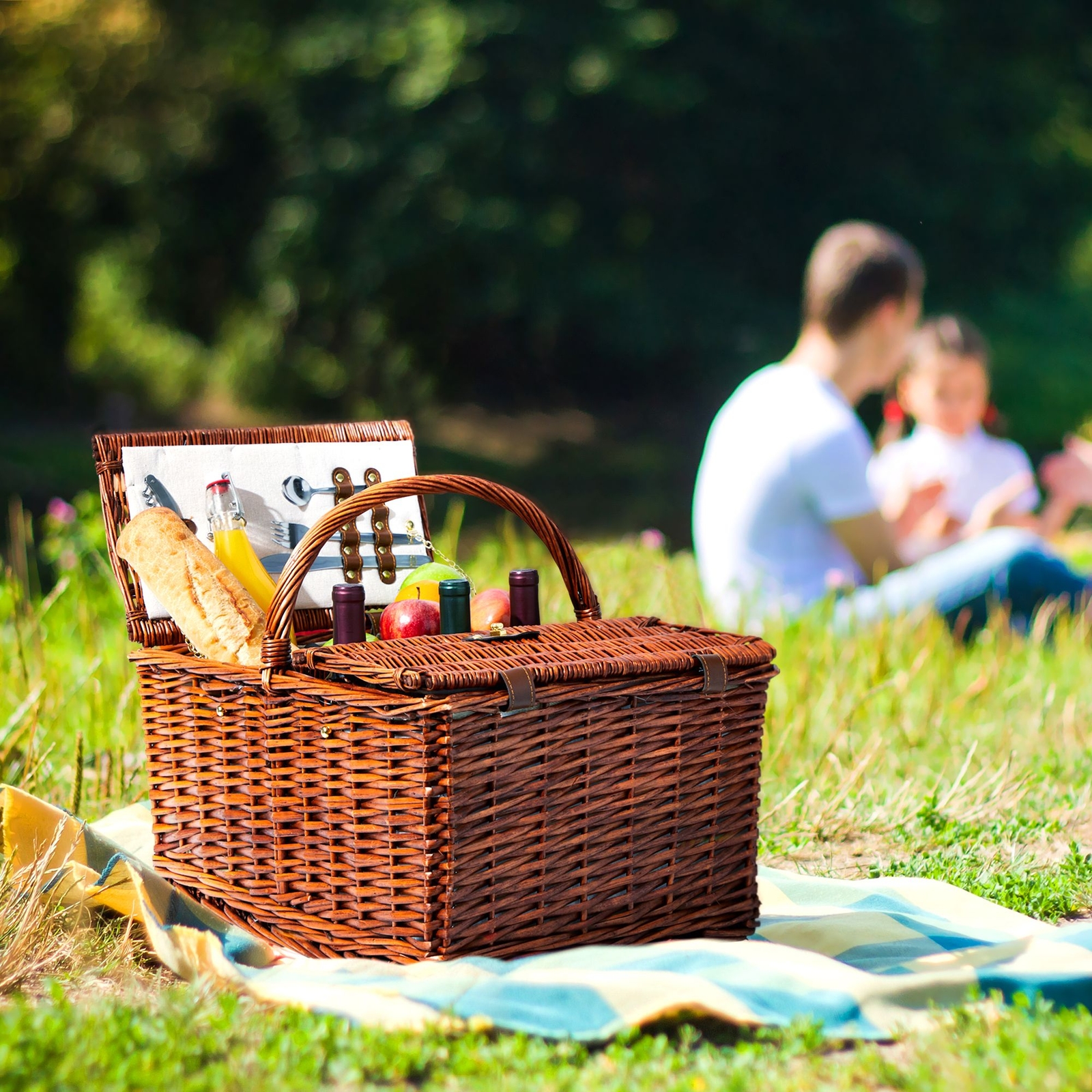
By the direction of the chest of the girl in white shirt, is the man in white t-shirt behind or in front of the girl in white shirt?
in front

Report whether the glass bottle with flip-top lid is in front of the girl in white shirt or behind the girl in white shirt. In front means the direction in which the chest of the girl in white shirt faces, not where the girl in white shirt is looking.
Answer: in front

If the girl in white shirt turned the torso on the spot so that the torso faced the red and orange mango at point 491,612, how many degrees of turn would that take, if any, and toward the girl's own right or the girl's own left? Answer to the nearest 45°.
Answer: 0° — they already face it

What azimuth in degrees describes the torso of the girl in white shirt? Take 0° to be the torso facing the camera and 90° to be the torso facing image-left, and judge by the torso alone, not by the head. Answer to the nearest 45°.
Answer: approximately 0°

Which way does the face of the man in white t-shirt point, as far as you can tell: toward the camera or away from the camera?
away from the camera
